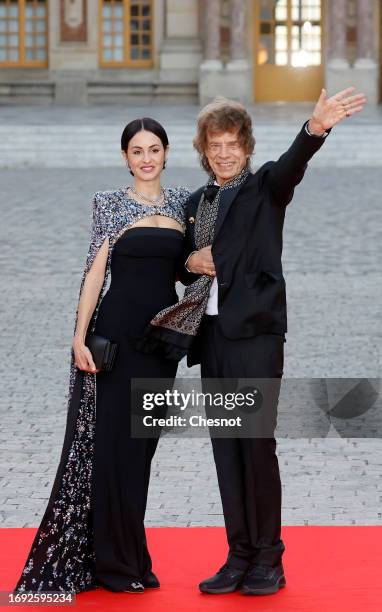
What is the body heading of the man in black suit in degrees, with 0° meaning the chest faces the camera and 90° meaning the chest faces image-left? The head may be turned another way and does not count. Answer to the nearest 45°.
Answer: approximately 45°
